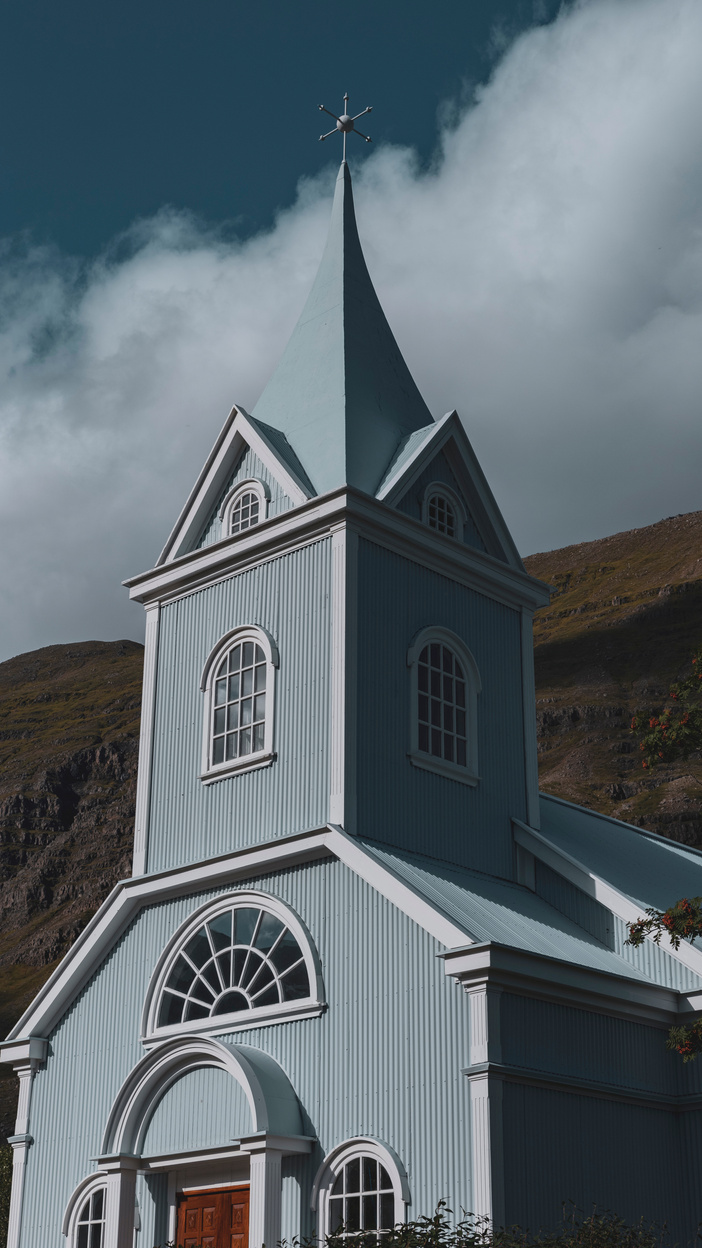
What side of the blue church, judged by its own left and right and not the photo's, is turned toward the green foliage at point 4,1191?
right

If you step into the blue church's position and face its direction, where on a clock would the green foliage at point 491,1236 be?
The green foliage is roughly at 10 o'clock from the blue church.

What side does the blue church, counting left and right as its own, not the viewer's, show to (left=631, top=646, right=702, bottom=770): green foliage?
left

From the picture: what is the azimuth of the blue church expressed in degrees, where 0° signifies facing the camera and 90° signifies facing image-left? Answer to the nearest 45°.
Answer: approximately 45°
